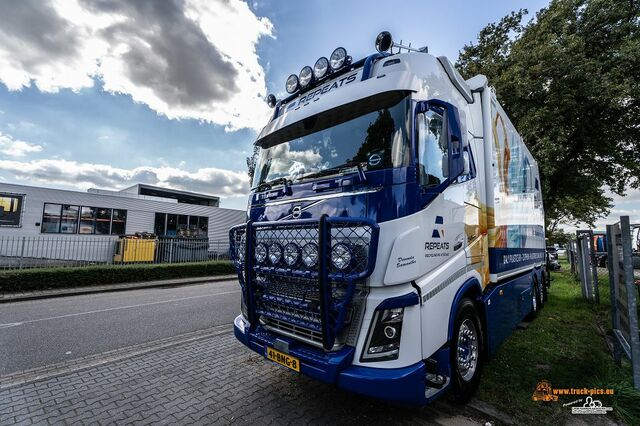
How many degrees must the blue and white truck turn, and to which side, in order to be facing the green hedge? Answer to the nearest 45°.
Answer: approximately 90° to its right

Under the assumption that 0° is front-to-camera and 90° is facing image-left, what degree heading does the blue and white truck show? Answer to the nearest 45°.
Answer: approximately 45°

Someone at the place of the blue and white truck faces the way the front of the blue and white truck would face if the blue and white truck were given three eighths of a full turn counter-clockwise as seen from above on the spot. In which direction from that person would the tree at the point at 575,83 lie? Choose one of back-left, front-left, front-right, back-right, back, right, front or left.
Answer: front-left

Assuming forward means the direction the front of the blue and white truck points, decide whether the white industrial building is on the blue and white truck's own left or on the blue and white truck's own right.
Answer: on the blue and white truck's own right

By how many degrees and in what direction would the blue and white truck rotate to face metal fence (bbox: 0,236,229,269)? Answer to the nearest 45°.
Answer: approximately 90° to its right

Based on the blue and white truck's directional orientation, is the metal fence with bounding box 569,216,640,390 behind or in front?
behind

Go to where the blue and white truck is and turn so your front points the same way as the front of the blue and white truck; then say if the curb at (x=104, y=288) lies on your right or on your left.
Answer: on your right
